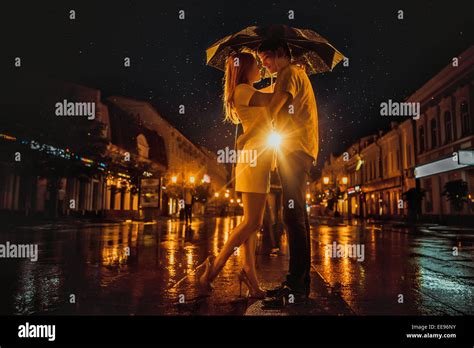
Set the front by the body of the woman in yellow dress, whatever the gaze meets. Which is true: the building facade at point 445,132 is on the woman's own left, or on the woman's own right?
on the woman's own left

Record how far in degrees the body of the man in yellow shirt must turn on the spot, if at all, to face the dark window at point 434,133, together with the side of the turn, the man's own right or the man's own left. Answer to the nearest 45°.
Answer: approximately 90° to the man's own right

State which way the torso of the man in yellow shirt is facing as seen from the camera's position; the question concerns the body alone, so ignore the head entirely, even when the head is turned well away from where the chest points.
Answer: to the viewer's left

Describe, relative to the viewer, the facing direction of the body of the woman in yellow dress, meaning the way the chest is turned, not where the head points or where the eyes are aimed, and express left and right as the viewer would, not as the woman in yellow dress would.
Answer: facing to the right of the viewer

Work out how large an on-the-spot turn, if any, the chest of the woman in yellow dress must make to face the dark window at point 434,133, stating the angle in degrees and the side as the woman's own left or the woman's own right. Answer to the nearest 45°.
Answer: approximately 45° to the woman's own left

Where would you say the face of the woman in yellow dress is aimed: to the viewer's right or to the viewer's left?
to the viewer's right
